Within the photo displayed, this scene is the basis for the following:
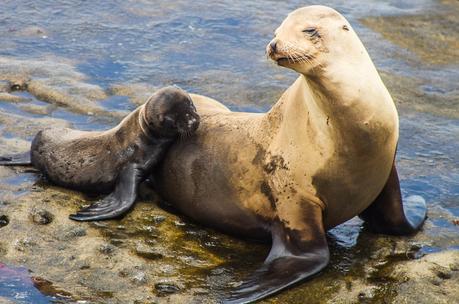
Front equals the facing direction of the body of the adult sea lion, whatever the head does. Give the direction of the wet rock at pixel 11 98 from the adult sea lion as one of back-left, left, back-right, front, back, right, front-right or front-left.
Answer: back

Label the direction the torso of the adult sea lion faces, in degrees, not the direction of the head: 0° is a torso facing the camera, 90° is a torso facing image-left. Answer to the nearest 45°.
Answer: approximately 315°

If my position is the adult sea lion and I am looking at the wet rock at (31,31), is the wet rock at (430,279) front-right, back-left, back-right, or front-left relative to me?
back-right

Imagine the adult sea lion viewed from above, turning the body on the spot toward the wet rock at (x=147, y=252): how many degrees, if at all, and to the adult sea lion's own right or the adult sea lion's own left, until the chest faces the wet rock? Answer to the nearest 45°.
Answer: approximately 135° to the adult sea lion's own right

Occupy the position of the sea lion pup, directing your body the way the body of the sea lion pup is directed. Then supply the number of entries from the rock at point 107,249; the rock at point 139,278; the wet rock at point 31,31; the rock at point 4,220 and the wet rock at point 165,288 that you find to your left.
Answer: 1

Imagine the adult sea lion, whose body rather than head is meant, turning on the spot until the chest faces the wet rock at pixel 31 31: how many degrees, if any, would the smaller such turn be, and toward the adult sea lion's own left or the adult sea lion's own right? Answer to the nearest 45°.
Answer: approximately 180°

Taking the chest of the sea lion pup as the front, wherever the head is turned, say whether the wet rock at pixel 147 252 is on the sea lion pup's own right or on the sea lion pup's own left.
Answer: on the sea lion pup's own right

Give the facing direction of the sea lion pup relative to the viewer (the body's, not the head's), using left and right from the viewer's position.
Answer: facing to the right of the viewer

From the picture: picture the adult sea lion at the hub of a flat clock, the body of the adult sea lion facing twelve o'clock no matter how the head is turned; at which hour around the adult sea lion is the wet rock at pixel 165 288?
The wet rock is roughly at 3 o'clock from the adult sea lion.

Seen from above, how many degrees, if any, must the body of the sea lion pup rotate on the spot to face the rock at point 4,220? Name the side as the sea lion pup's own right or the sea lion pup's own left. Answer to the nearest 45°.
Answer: approximately 135° to the sea lion pup's own right

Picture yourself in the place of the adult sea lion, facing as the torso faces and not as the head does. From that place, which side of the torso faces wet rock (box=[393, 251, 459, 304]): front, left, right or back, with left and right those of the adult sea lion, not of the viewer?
front

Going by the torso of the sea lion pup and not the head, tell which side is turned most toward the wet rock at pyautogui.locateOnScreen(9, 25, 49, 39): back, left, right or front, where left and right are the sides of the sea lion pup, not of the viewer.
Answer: left

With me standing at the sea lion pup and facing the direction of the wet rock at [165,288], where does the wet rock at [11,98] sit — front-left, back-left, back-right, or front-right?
back-right

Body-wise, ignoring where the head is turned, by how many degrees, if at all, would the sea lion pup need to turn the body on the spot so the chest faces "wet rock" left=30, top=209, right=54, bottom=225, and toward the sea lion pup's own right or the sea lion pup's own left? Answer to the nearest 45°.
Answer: approximately 135° to the sea lion pup's own right

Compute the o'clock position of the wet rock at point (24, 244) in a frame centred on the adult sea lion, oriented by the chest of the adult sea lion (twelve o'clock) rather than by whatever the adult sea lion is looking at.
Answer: The wet rock is roughly at 4 o'clock from the adult sea lion.
